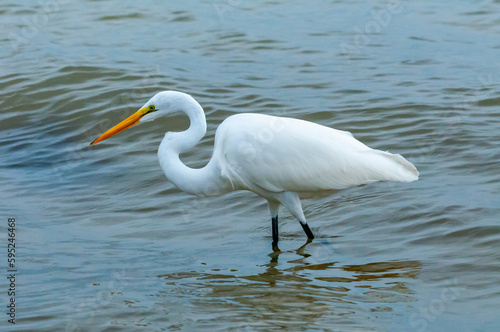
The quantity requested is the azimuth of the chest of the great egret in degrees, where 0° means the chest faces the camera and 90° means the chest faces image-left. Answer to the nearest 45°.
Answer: approximately 90°
